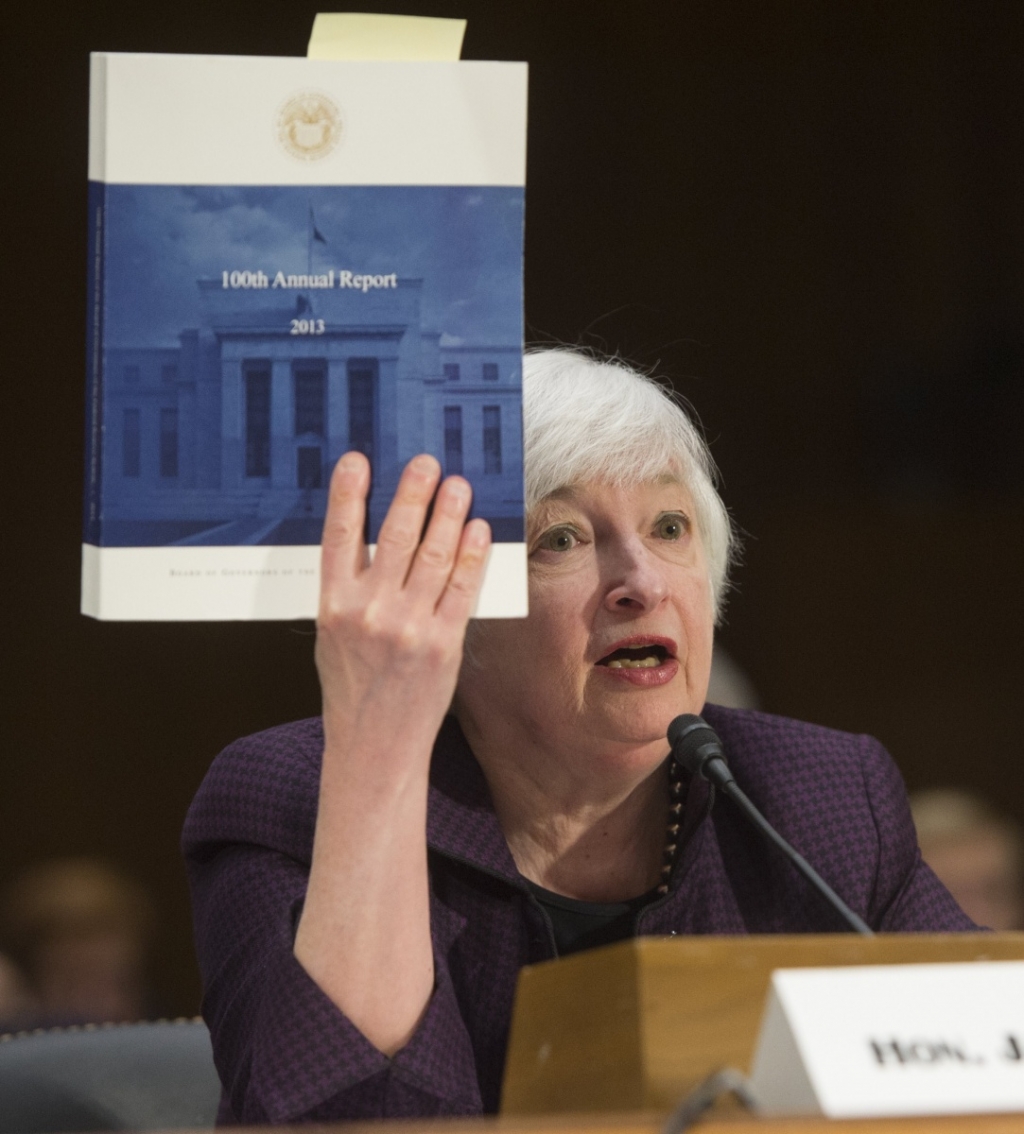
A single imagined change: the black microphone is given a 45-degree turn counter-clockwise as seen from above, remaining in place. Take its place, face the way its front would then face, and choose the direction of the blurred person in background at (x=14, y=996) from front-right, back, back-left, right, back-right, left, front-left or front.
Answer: front-right

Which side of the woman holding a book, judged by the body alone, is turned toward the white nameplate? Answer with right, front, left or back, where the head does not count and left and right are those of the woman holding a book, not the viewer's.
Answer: front

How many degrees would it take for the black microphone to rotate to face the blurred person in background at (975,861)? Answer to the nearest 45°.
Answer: approximately 45° to its right

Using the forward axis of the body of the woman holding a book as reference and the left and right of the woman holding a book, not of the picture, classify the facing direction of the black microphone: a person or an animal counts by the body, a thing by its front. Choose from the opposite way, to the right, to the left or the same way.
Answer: the opposite way

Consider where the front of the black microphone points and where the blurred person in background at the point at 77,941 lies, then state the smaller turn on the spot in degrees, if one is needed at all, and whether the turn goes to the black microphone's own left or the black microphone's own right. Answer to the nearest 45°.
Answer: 0° — it already faces them

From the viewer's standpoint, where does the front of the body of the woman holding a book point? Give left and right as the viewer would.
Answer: facing the viewer and to the right of the viewer

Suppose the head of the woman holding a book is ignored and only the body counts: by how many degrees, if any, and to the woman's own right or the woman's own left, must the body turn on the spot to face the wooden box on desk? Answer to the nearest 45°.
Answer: approximately 45° to the woman's own right

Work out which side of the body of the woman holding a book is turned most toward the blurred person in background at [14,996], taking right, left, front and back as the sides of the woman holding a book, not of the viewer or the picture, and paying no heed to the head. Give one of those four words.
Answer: back

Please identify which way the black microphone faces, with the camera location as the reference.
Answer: facing away from the viewer and to the left of the viewer

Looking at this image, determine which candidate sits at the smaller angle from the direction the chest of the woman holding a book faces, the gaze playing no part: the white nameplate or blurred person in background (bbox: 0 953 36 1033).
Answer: the white nameplate

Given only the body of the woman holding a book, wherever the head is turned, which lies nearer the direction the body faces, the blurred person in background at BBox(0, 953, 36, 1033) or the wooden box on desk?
the wooden box on desk
